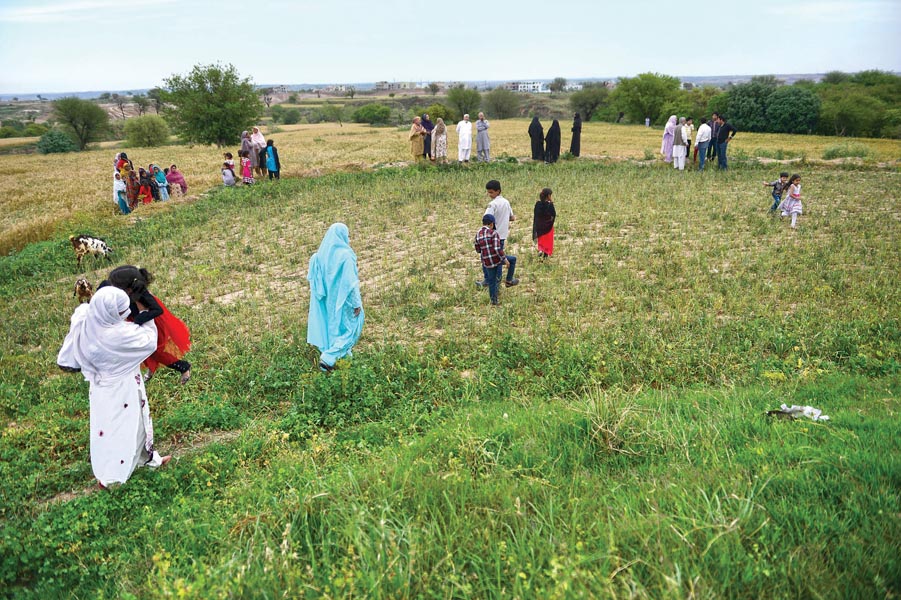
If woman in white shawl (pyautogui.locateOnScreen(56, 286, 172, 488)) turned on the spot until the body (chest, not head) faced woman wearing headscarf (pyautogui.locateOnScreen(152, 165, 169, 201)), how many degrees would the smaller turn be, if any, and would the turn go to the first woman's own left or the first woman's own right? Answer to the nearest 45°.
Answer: approximately 45° to the first woman's own left

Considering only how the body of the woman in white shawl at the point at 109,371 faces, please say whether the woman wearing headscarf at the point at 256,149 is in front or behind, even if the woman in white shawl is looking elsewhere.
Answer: in front

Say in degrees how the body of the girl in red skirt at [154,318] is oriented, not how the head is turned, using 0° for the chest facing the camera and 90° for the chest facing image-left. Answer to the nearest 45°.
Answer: approximately 90°

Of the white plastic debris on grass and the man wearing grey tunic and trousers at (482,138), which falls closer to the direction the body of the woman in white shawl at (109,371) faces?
the man wearing grey tunic and trousers

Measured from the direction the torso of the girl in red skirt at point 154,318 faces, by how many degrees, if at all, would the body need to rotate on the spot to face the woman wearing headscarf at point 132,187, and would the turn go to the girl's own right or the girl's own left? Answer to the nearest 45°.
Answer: approximately 90° to the girl's own right

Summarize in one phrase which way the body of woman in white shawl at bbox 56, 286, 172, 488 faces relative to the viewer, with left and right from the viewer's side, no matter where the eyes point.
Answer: facing away from the viewer and to the right of the viewer

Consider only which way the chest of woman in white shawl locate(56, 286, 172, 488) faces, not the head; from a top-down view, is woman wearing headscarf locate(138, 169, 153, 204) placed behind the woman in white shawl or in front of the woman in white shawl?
in front
